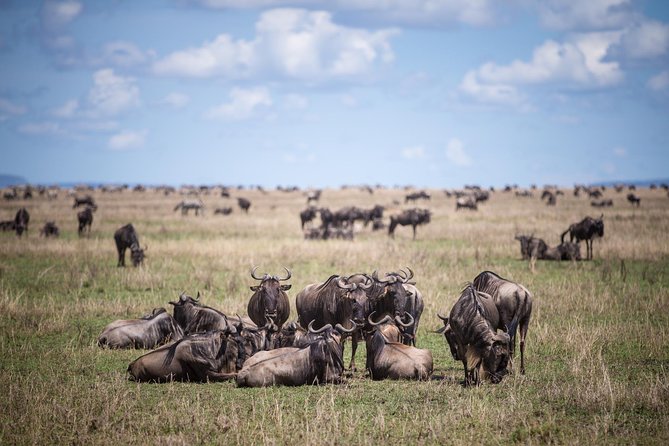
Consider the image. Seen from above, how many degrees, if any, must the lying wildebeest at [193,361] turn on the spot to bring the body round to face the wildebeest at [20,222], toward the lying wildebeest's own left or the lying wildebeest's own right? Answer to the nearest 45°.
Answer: approximately 90° to the lying wildebeest's own left

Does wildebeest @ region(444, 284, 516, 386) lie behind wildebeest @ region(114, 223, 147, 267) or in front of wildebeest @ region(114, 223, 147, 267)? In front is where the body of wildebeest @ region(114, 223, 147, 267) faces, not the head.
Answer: in front

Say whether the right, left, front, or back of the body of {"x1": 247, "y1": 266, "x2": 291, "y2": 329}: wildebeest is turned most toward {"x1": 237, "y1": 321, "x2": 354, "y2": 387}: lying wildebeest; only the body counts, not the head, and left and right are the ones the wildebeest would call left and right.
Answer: front

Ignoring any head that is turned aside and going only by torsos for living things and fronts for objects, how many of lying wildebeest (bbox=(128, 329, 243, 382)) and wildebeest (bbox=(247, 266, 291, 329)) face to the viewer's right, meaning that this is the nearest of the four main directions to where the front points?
1

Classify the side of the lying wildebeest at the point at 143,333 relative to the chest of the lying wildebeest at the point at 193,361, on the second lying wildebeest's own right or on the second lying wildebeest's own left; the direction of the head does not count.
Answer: on the second lying wildebeest's own left

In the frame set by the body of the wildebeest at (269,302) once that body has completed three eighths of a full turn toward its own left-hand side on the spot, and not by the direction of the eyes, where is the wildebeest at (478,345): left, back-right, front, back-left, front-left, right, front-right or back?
right

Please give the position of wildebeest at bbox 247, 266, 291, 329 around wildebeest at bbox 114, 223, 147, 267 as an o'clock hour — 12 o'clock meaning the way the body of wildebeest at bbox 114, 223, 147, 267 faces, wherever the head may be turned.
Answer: wildebeest at bbox 247, 266, 291, 329 is roughly at 1 o'clock from wildebeest at bbox 114, 223, 147, 267.

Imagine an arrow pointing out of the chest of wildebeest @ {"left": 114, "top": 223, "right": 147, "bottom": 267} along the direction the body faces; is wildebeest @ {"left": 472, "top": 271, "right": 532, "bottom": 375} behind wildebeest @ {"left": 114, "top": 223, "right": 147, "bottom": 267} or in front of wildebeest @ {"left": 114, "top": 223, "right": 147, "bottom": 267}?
in front

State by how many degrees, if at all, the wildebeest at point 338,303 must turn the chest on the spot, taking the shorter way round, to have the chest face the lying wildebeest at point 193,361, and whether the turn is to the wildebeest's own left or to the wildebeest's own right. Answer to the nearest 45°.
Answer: approximately 90° to the wildebeest's own right

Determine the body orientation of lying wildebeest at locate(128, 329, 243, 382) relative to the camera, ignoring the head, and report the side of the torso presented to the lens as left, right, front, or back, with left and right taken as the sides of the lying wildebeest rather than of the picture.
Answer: right

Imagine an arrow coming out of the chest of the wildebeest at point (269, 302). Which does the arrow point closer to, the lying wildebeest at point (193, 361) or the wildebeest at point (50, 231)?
the lying wildebeest

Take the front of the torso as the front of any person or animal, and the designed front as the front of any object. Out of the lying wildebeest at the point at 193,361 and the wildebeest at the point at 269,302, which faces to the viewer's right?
the lying wildebeest

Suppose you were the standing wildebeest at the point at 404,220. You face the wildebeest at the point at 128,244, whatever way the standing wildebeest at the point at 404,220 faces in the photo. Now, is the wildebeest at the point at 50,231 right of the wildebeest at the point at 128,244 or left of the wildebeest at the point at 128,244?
right
